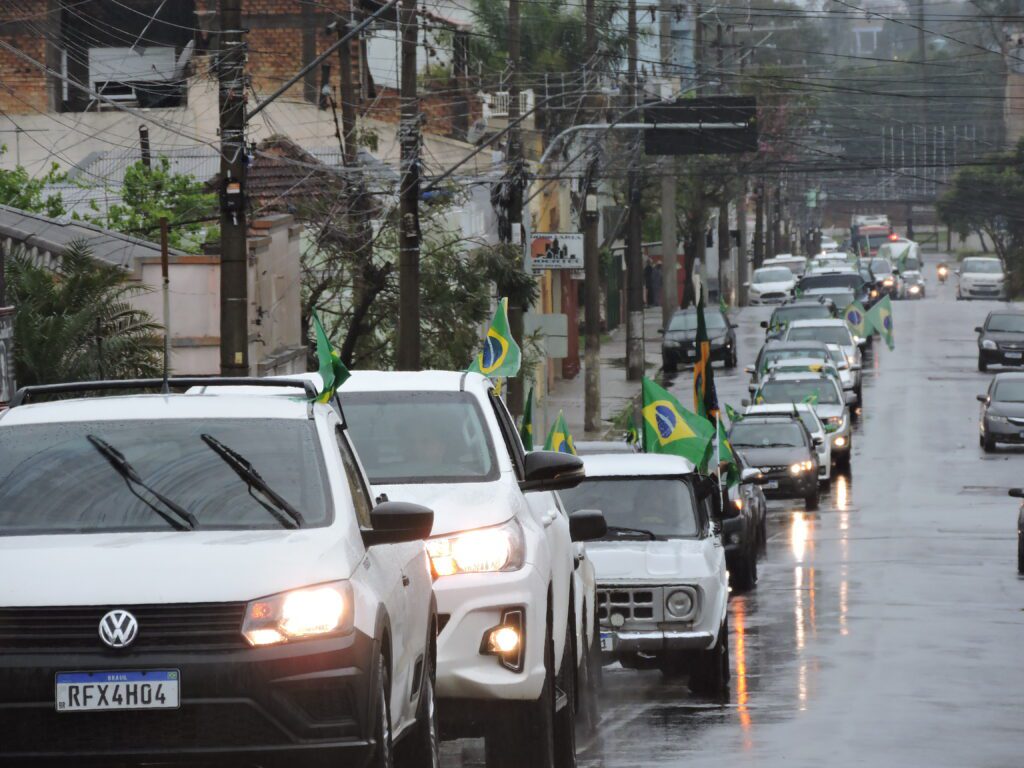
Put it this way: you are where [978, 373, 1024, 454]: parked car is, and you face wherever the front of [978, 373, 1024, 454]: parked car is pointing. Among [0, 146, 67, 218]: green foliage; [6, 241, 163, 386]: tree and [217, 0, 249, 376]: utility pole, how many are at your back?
0

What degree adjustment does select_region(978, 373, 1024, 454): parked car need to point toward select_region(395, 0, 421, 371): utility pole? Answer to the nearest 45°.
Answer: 0° — it already faces it

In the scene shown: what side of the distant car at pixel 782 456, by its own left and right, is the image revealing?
front

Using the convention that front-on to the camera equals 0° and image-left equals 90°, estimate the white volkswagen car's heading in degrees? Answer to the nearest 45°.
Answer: approximately 0°

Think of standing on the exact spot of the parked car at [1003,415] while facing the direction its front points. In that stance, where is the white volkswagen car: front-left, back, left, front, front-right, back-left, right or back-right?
front

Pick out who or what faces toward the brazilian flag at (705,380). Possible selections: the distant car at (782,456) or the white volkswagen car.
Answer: the distant car

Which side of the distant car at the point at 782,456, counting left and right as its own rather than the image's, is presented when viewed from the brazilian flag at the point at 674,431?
front

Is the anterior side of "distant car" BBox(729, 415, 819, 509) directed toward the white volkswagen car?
yes

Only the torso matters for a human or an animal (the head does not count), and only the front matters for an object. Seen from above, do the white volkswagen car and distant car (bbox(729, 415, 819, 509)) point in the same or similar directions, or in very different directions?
same or similar directions

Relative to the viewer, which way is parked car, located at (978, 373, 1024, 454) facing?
toward the camera

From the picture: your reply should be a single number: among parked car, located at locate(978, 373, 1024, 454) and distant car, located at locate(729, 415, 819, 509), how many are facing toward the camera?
2

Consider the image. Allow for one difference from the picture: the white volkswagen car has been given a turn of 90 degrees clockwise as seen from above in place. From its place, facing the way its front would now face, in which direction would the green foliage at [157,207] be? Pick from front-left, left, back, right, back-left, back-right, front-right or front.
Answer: right

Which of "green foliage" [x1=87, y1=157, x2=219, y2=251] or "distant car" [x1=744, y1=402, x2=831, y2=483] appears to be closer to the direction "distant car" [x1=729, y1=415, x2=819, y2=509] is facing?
the green foliage
